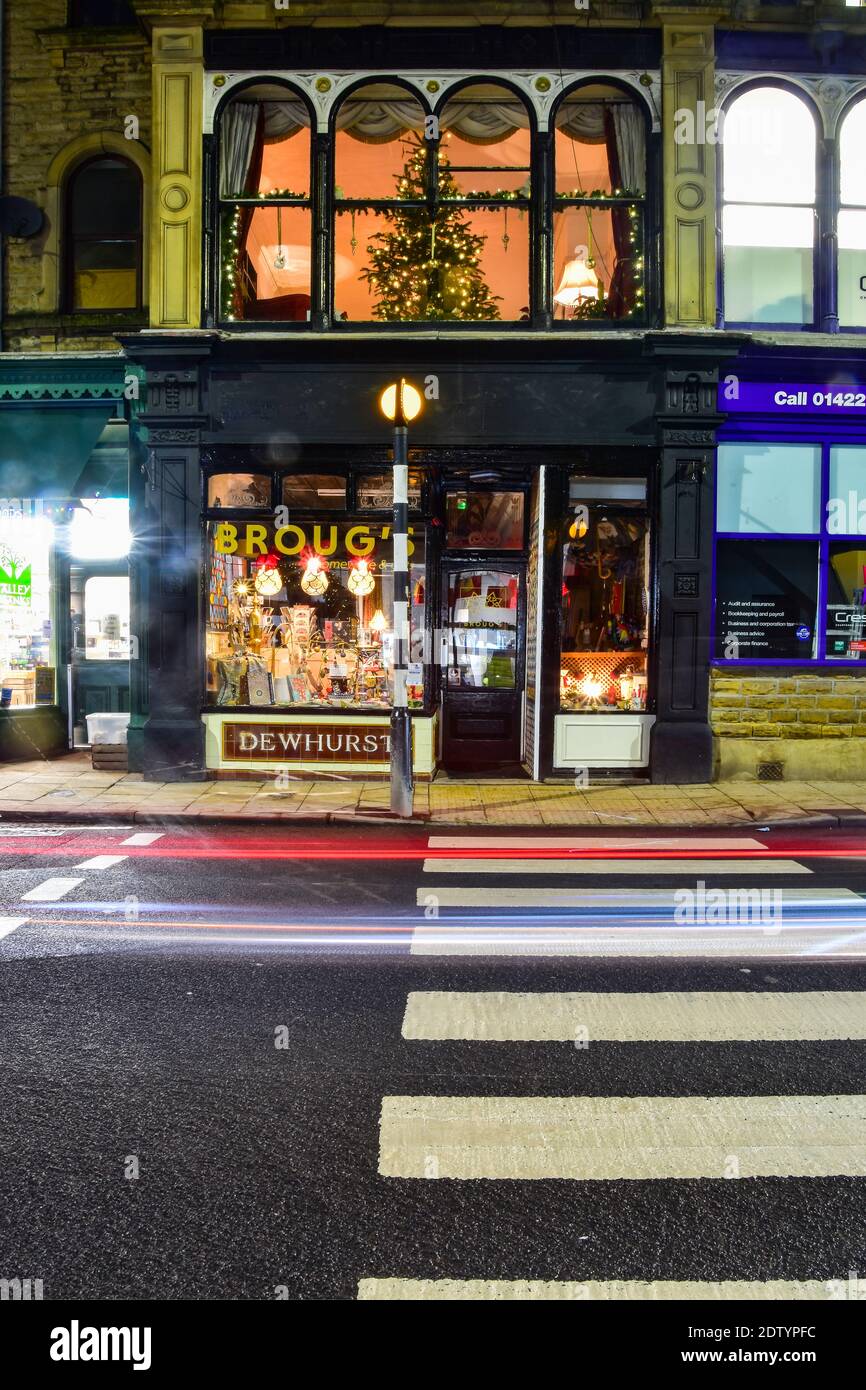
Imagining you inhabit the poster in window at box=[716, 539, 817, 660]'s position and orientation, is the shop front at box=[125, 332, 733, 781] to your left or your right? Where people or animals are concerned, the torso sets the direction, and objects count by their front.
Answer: on your right

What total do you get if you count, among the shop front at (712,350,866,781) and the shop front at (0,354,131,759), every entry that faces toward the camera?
2

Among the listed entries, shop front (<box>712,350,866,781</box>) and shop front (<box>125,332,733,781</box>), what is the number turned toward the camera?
2

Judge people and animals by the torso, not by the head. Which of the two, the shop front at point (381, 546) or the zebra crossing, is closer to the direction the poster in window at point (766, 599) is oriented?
the zebra crossing

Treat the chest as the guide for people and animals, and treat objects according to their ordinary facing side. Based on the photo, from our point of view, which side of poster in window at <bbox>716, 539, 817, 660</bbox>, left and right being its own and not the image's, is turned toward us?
front

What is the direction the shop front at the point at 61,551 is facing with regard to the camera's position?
facing the viewer

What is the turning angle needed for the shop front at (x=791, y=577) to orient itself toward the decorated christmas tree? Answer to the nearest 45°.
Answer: approximately 90° to its right

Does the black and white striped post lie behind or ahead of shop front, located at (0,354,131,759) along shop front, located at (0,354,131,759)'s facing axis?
ahead

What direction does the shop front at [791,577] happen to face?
toward the camera

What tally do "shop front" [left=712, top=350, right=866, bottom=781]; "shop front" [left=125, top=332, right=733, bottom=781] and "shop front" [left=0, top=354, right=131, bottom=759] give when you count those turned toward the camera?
3

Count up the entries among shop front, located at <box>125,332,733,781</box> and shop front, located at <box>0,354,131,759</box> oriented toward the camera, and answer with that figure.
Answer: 2

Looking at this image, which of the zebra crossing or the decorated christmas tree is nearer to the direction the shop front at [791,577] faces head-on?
the zebra crossing
